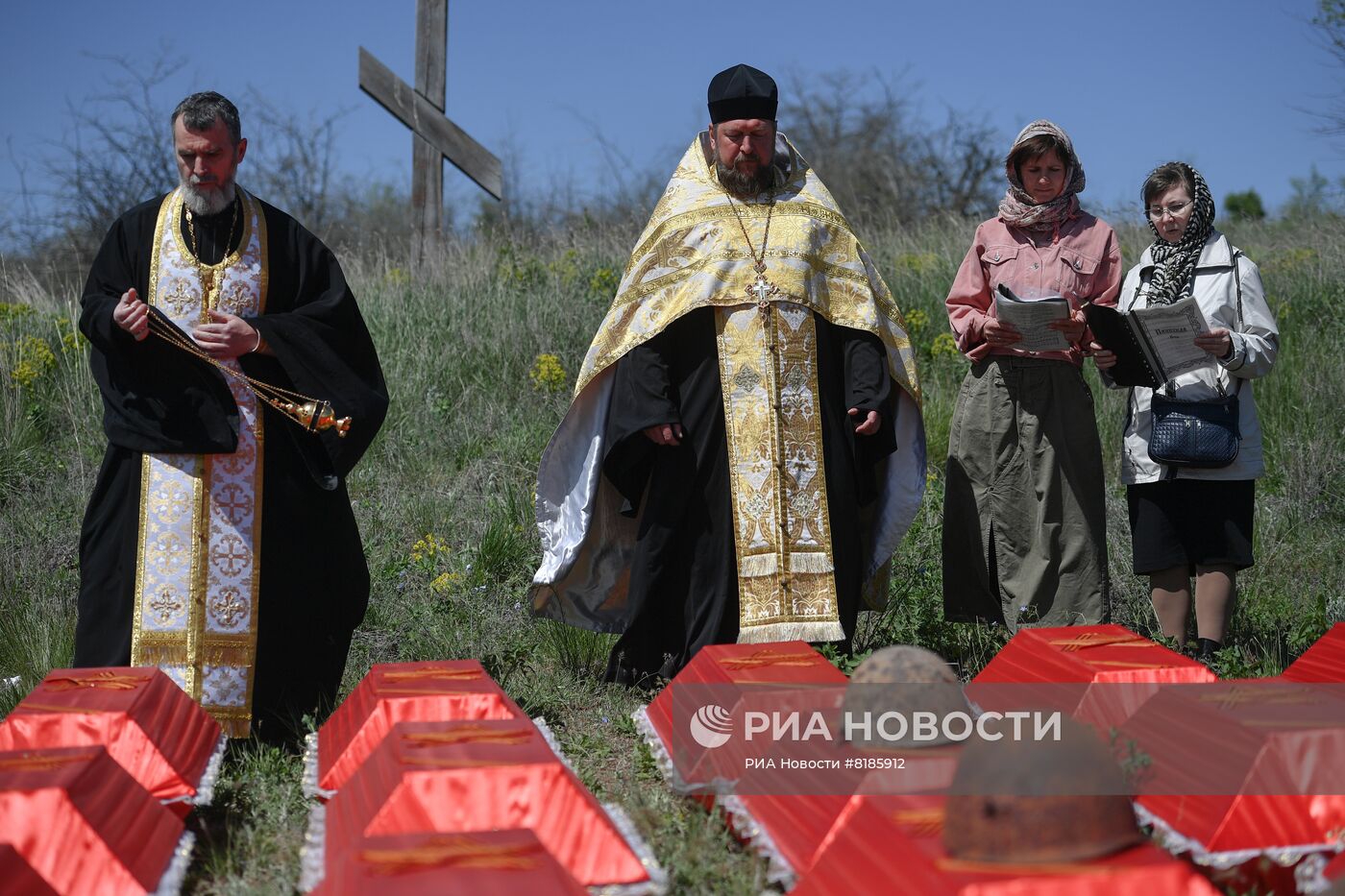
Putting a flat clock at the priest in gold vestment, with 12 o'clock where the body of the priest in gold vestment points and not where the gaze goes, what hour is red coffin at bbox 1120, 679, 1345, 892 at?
The red coffin is roughly at 11 o'clock from the priest in gold vestment.

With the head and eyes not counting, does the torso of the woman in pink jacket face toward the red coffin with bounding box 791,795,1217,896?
yes

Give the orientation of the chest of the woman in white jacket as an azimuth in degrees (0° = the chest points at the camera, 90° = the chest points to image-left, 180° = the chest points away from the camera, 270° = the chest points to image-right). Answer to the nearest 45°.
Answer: approximately 45°

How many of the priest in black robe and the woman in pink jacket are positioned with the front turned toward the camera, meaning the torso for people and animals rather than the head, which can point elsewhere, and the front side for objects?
2

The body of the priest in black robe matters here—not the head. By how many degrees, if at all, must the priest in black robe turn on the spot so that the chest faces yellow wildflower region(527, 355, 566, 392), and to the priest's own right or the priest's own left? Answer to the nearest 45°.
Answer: approximately 135° to the priest's own left

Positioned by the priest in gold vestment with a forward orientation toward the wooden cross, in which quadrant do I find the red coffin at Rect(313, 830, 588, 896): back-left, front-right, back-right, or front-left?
back-left

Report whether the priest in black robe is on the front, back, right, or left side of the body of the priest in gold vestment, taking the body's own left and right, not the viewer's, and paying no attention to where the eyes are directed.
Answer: right

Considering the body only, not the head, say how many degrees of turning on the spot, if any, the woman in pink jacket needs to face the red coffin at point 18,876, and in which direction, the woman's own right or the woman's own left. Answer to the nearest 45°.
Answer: approximately 45° to the woman's own right
